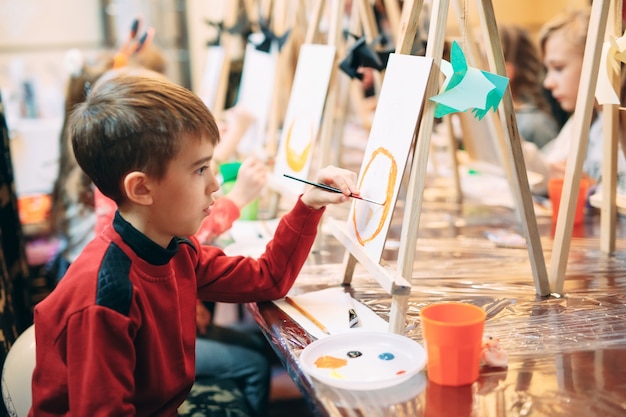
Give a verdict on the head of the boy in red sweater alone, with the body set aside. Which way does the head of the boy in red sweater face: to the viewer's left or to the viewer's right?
to the viewer's right

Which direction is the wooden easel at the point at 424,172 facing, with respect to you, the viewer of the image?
facing to the left of the viewer

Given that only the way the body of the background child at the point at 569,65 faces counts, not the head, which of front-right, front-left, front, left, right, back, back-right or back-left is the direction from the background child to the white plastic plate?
left

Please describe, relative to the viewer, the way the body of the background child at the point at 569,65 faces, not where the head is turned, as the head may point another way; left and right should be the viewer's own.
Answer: facing to the left of the viewer

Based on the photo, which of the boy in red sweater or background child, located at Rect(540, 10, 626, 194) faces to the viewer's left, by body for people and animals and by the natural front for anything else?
the background child

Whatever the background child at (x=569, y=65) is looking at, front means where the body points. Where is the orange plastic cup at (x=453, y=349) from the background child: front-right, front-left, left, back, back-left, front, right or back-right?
left

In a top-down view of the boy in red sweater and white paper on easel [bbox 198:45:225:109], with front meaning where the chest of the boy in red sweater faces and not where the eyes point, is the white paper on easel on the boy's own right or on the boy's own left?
on the boy's own left

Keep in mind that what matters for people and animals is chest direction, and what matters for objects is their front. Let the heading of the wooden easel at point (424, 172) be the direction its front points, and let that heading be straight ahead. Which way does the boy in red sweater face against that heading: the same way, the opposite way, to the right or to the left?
the opposite way

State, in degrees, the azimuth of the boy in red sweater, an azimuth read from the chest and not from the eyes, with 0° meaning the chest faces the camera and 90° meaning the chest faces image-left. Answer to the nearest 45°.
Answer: approximately 270°
